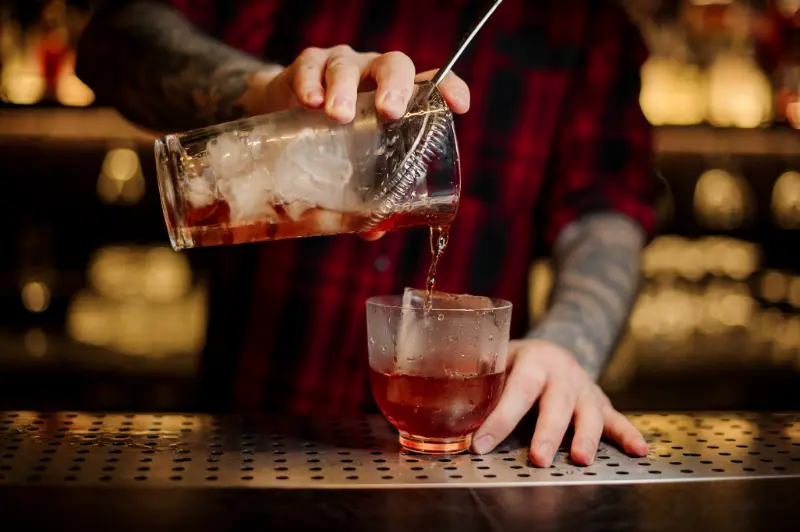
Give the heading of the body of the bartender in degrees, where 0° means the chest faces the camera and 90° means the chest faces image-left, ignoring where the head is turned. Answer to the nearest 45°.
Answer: approximately 0°

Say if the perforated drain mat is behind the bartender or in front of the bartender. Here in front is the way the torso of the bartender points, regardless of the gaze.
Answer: in front

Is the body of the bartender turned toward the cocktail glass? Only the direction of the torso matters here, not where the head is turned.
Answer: yes
